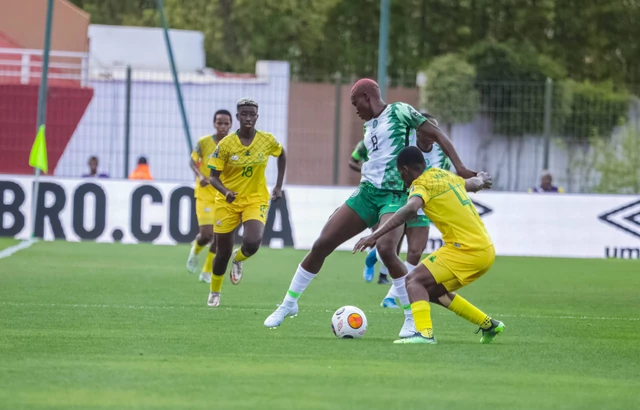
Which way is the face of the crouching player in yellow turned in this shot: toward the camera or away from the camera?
away from the camera

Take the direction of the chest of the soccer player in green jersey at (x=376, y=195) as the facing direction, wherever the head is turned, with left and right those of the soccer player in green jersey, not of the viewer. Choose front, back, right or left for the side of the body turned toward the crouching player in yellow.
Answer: left

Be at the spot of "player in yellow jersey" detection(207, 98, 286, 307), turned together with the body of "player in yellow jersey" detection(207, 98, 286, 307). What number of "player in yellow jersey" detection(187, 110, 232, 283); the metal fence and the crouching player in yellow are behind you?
2

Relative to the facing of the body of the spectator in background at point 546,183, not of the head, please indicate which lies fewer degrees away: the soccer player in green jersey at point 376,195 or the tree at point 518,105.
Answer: the soccer player in green jersey

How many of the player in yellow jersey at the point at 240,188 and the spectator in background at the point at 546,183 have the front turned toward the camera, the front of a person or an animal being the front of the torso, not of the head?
2

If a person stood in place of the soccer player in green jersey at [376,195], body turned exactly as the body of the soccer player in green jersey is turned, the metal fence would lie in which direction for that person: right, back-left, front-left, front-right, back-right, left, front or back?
back-right

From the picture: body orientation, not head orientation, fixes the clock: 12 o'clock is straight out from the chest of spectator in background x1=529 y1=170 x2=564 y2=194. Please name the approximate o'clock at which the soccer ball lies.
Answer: The soccer ball is roughly at 12 o'clock from the spectator in background.

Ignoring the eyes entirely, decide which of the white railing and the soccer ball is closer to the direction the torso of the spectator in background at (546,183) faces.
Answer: the soccer ball
